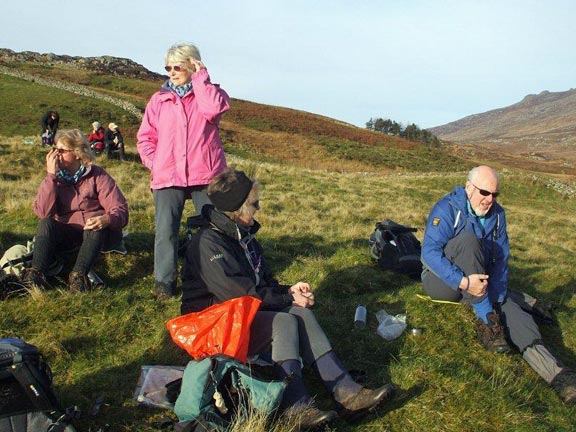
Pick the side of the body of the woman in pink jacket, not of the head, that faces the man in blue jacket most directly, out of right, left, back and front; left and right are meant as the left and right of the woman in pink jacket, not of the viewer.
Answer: left

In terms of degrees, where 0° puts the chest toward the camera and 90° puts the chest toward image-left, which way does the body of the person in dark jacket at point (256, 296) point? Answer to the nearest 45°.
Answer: approximately 315°

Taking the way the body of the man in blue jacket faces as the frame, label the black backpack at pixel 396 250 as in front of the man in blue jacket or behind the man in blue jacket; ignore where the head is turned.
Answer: behind

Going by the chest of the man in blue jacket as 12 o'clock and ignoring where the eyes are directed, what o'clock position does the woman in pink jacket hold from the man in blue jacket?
The woman in pink jacket is roughly at 4 o'clock from the man in blue jacket.

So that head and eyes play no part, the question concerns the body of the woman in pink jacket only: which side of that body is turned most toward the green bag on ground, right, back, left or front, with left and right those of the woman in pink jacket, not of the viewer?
front

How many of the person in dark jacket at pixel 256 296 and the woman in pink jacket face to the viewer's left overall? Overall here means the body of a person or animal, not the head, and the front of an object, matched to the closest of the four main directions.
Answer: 0

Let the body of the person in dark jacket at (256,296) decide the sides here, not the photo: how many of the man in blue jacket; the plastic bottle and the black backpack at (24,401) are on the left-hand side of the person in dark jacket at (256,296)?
2

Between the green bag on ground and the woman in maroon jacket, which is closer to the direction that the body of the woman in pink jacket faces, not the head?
the green bag on ground

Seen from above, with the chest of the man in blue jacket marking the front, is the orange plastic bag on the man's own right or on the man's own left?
on the man's own right

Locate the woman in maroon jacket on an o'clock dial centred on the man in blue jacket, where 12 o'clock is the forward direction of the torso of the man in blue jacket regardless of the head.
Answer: The woman in maroon jacket is roughly at 4 o'clock from the man in blue jacket.

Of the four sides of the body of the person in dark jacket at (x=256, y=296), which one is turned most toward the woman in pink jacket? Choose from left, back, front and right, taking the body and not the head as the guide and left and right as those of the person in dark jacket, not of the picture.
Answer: back

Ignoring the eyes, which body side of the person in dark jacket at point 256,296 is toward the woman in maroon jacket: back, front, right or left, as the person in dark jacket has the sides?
back
